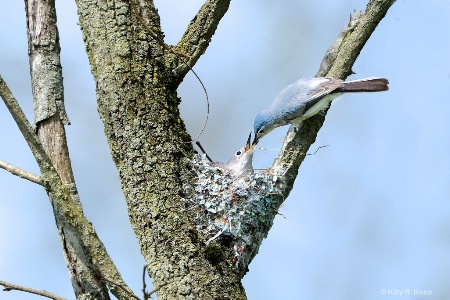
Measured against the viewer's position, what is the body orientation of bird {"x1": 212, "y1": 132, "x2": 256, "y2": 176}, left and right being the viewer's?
facing to the right of the viewer

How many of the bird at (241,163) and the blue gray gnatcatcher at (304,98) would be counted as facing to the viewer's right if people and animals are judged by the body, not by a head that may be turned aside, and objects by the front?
1

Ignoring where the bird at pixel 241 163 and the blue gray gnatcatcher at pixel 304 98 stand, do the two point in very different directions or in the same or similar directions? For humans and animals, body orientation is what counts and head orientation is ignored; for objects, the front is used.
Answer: very different directions

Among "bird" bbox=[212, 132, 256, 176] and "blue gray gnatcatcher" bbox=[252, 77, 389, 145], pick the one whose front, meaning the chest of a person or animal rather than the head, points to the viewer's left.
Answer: the blue gray gnatcatcher

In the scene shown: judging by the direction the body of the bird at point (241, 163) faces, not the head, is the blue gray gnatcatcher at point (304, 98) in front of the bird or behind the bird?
in front

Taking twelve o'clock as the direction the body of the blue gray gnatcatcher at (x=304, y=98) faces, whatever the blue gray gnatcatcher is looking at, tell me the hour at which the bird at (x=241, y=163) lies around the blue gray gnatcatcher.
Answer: The bird is roughly at 1 o'clock from the blue gray gnatcatcher.

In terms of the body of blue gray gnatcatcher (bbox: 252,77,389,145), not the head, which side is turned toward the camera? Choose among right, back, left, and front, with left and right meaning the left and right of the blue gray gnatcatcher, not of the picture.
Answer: left
